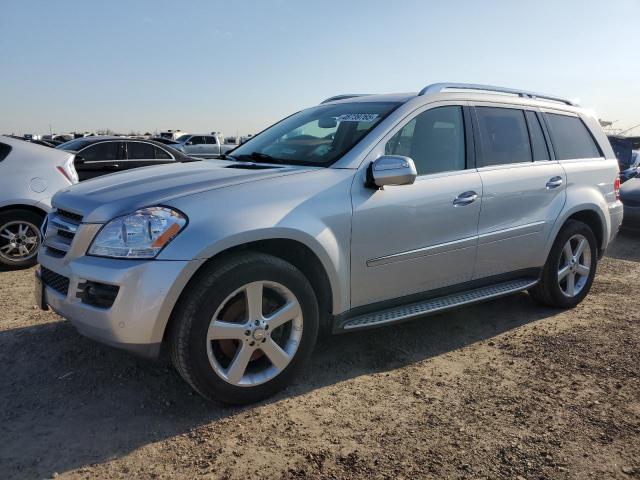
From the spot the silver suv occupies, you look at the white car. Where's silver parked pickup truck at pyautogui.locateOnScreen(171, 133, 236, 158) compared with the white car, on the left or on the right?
right

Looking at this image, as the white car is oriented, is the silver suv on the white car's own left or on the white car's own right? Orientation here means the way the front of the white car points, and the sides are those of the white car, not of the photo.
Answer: on the white car's own left

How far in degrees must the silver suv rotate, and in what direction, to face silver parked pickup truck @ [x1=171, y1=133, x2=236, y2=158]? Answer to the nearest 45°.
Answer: approximately 135° to its right

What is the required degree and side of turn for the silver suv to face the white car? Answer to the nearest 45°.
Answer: approximately 90° to its right

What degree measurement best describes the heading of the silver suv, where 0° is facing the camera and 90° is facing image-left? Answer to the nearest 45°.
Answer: approximately 45°

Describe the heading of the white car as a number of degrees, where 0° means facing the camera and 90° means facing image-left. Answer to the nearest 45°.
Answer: approximately 90°

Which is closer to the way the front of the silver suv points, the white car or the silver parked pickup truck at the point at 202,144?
the white car

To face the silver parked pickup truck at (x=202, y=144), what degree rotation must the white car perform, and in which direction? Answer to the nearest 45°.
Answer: approximately 90° to its right
